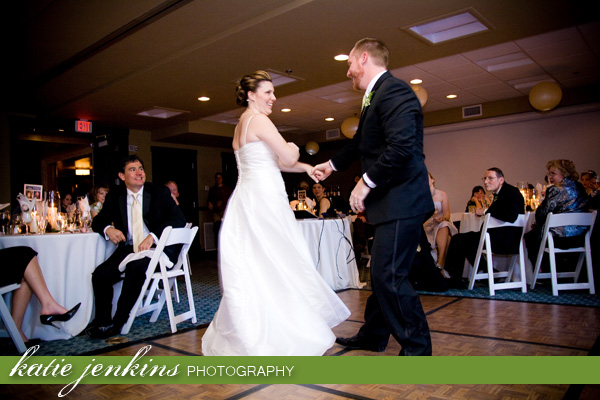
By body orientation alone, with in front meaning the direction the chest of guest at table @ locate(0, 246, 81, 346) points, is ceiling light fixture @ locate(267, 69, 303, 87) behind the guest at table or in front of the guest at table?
in front

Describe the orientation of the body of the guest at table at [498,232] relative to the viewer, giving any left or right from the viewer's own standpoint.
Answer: facing to the left of the viewer

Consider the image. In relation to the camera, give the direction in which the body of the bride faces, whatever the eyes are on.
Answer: to the viewer's right

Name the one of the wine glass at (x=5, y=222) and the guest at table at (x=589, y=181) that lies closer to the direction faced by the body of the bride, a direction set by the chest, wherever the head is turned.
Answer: the guest at table

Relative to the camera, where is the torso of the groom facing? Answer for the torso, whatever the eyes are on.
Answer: to the viewer's left

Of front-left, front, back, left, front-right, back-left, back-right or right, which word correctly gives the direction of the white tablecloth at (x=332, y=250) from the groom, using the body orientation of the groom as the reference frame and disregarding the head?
right

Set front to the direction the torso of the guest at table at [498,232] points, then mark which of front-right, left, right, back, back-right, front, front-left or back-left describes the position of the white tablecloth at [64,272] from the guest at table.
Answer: front-left

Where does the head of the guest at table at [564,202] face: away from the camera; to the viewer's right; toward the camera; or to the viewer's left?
to the viewer's left

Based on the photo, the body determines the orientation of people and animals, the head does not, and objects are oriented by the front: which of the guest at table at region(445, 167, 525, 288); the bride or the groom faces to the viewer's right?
the bride

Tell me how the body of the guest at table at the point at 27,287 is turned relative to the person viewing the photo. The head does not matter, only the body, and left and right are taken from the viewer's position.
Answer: facing to the right of the viewer

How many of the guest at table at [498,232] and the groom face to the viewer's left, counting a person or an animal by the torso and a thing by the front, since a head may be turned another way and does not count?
2

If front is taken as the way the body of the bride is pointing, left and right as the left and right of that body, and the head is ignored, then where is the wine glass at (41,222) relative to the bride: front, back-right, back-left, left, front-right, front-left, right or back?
back-left

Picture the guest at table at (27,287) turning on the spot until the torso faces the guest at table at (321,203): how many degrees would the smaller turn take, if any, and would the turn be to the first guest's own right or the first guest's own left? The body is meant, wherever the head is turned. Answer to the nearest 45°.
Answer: approximately 45° to the first guest's own left

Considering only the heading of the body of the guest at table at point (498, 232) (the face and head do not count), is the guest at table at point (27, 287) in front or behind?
in front

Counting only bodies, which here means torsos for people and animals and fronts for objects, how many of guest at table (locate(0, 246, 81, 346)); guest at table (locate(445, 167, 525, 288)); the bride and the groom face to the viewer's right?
2
